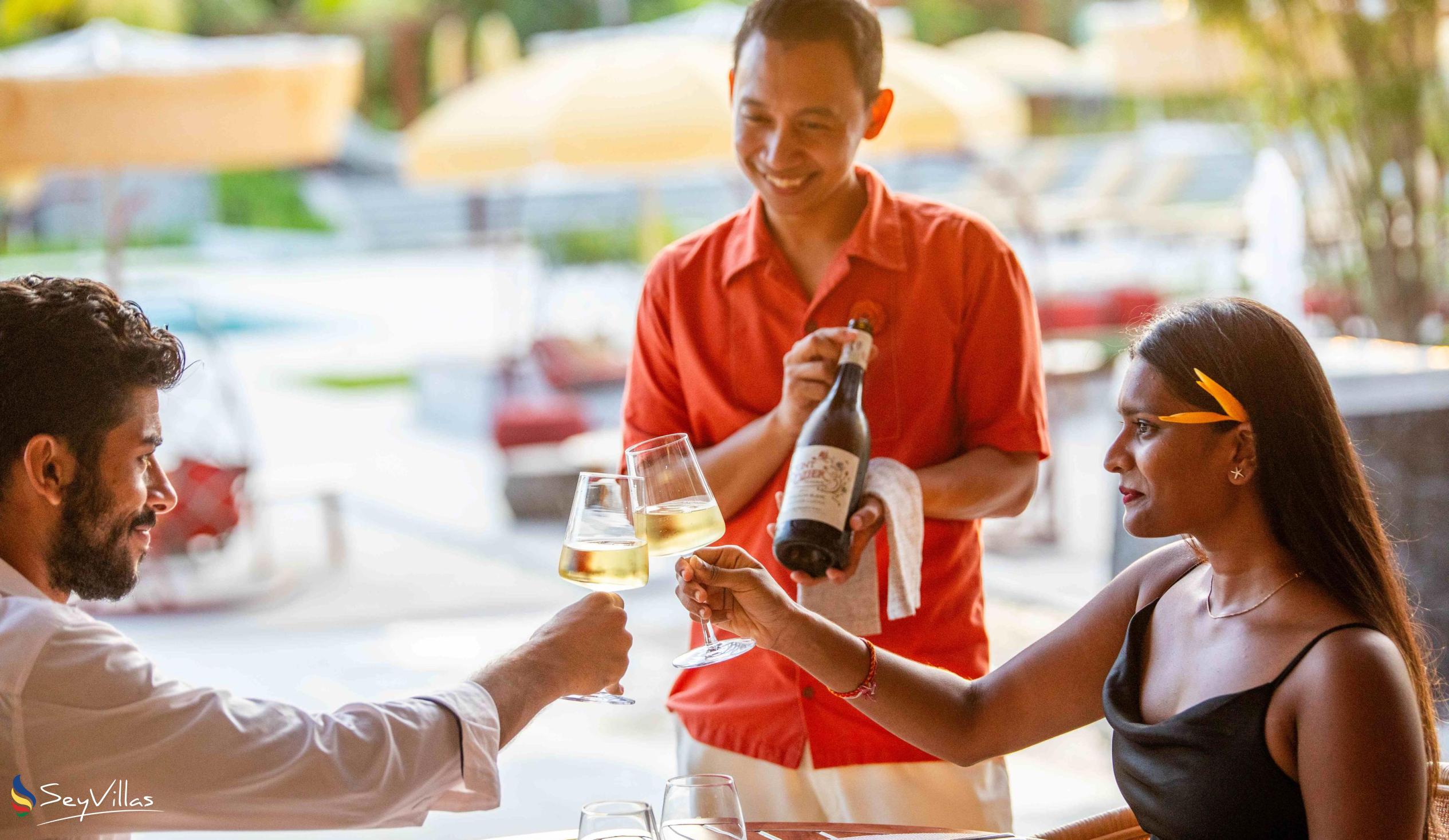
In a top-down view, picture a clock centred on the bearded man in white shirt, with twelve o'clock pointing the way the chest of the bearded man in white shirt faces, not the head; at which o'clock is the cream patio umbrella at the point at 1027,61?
The cream patio umbrella is roughly at 10 o'clock from the bearded man in white shirt.

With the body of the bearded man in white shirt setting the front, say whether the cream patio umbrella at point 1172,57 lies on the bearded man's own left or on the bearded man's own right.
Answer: on the bearded man's own left

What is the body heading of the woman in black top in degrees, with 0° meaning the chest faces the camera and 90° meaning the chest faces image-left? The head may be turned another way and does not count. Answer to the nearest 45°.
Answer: approximately 45°

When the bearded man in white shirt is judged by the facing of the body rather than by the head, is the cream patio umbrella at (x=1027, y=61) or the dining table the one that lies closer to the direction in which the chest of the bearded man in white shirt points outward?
the dining table

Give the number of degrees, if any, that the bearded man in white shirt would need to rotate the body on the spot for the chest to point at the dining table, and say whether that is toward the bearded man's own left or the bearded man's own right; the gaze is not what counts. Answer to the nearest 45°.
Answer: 0° — they already face it

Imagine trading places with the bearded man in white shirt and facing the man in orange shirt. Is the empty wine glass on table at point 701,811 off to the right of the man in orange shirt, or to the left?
right

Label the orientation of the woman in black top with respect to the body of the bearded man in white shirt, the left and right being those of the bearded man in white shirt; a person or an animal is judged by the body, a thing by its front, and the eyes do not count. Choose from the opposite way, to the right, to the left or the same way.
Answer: the opposite way

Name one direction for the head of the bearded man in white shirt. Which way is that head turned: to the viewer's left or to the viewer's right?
to the viewer's right

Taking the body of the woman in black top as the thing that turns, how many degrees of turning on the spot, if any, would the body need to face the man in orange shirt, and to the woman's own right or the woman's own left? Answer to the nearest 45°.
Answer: approximately 90° to the woman's own right

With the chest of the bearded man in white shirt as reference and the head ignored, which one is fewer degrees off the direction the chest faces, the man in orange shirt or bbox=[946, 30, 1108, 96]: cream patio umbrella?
the man in orange shirt

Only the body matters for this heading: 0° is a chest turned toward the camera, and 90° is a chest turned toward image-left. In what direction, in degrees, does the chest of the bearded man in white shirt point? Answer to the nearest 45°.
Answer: approximately 270°

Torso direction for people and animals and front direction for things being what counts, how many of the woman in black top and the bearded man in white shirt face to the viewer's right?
1

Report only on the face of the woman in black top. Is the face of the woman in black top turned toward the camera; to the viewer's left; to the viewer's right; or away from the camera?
to the viewer's left
